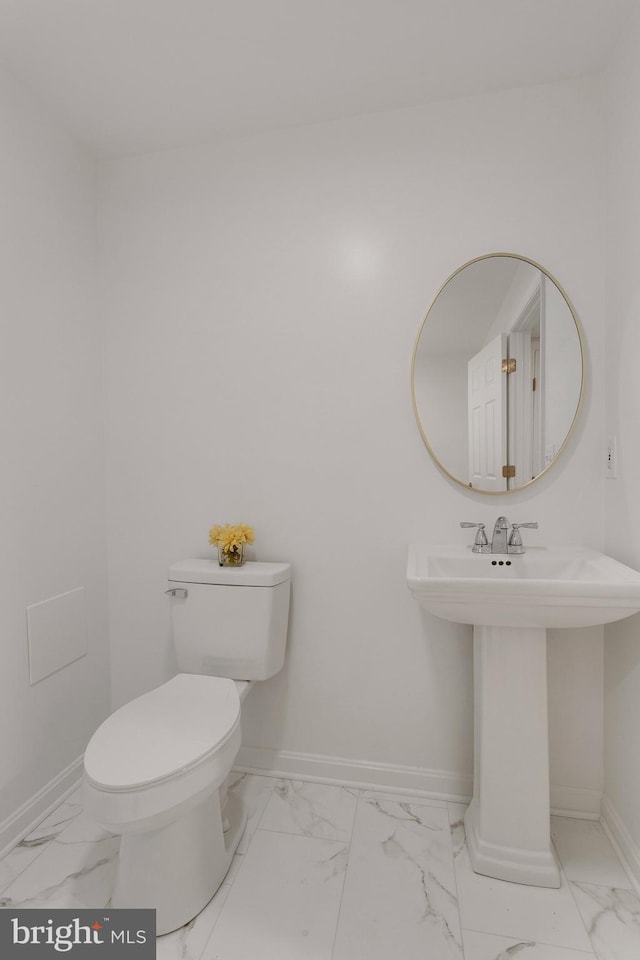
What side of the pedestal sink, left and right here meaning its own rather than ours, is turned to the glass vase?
right

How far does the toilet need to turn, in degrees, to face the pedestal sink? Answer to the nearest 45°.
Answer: approximately 135° to its left

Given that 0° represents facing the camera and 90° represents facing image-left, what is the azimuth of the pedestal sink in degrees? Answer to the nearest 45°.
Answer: approximately 0°

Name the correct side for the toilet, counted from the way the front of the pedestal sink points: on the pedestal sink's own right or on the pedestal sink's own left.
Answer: on the pedestal sink's own right

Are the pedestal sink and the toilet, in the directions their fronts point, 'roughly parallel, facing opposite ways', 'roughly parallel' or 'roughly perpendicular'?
roughly parallel

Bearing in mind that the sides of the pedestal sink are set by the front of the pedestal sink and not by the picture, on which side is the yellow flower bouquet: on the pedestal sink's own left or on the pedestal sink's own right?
on the pedestal sink's own right

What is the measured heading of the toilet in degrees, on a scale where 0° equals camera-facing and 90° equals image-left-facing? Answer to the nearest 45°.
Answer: approximately 45°

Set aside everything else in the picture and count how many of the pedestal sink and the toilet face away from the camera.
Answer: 0
